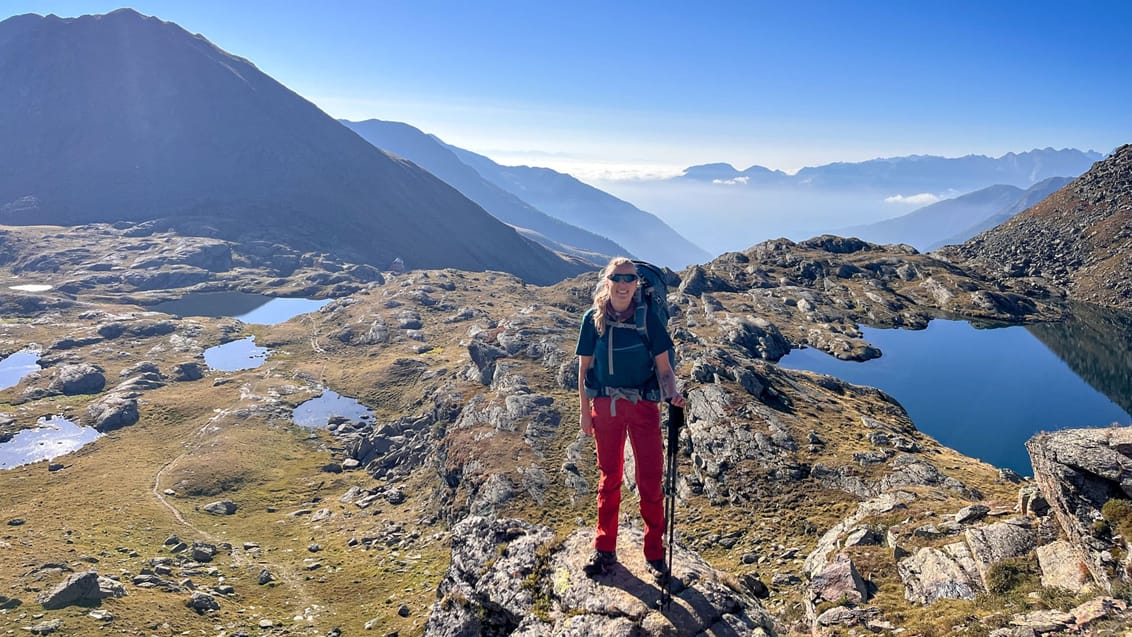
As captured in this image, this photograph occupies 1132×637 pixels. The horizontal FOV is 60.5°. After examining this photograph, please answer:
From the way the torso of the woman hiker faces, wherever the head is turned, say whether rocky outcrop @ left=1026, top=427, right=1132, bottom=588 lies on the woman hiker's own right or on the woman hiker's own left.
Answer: on the woman hiker's own left

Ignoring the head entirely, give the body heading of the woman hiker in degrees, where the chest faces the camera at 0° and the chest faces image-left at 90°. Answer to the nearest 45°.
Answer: approximately 0°

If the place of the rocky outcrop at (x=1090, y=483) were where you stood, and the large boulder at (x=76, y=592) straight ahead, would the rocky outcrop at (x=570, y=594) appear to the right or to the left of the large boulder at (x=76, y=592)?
left
